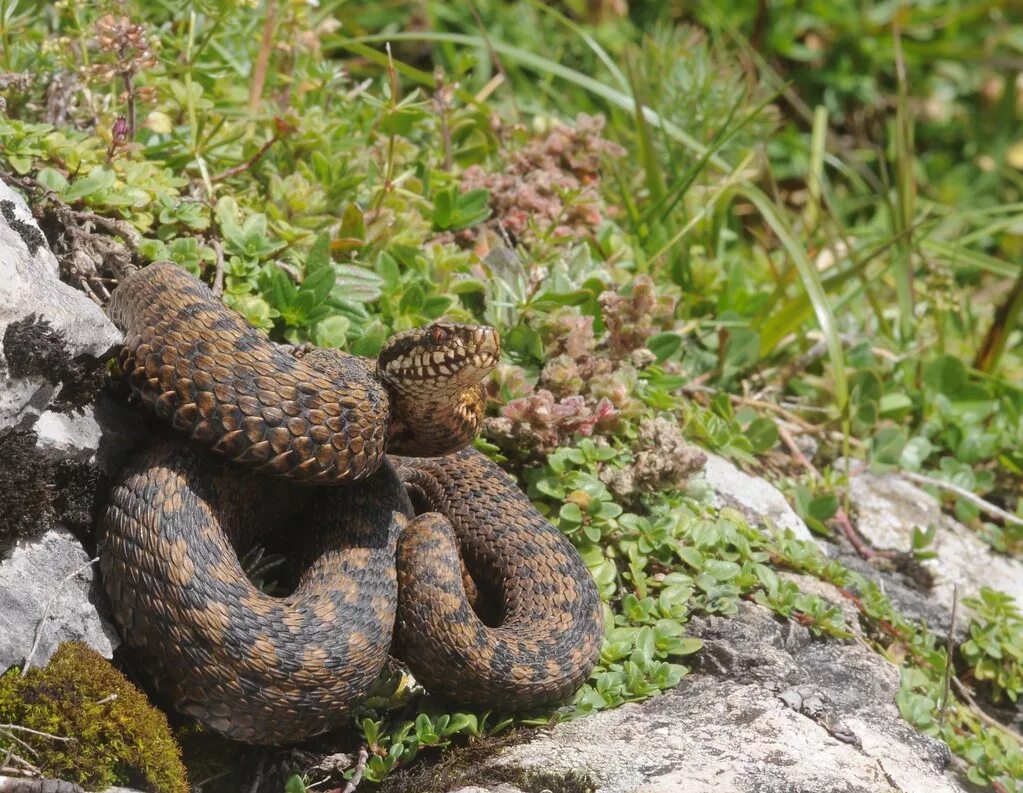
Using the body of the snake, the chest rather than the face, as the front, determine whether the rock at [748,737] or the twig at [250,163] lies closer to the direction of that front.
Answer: the rock

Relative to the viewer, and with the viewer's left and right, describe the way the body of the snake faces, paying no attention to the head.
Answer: facing to the right of the viewer

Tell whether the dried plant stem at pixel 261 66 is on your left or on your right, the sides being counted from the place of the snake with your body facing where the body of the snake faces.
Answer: on your left

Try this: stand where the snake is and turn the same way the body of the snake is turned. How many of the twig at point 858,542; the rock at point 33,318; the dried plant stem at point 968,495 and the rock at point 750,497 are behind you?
1

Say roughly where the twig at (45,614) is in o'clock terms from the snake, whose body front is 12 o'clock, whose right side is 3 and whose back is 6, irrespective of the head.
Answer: The twig is roughly at 5 o'clock from the snake.

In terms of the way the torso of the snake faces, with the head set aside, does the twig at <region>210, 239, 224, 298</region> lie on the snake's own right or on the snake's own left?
on the snake's own left

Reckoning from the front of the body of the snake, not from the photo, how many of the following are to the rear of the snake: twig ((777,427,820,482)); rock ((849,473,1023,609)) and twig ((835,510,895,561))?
0

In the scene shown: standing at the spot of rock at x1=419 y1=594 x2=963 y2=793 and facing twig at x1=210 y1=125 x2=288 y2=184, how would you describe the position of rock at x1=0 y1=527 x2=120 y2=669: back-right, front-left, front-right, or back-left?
front-left

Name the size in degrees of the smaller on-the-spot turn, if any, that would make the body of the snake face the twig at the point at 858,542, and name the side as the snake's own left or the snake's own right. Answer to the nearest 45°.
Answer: approximately 45° to the snake's own left

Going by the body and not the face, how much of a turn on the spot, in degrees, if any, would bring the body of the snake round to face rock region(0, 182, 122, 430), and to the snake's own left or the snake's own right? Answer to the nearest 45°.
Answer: approximately 180°

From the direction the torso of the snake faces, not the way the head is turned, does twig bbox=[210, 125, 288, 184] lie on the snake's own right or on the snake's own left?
on the snake's own left

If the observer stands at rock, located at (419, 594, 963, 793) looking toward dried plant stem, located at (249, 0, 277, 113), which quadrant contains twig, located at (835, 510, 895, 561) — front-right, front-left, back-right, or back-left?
front-right

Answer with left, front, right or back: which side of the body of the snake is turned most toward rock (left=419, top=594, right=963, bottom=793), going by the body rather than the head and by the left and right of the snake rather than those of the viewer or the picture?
front

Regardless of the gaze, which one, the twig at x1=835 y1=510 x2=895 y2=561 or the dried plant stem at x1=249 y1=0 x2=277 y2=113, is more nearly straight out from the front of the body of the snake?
the twig
